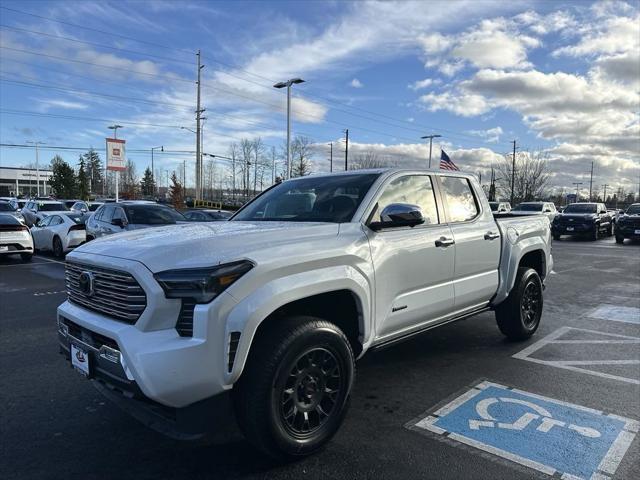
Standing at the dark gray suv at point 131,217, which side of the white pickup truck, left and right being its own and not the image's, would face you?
right

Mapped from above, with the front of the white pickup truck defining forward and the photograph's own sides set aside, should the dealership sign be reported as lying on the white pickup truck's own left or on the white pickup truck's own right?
on the white pickup truck's own right

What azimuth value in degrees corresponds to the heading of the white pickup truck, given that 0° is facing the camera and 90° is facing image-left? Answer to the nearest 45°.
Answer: approximately 45°
